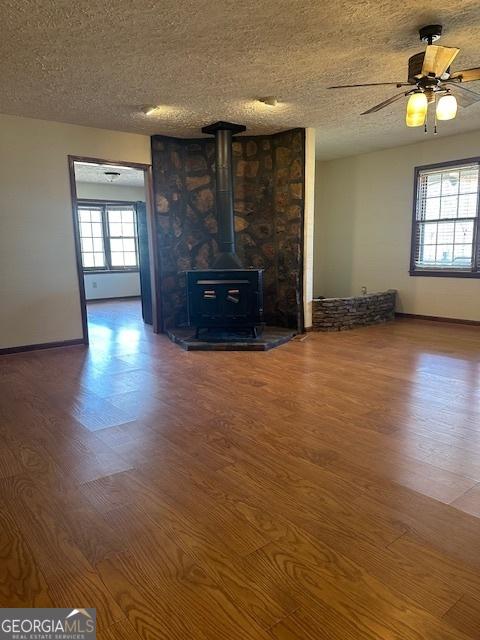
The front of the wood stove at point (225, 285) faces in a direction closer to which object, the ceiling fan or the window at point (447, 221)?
the ceiling fan

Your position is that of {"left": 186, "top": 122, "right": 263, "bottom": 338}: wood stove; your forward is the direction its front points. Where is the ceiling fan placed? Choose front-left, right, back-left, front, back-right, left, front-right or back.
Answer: front-left

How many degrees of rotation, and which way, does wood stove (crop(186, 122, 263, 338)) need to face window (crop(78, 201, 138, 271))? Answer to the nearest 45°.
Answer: approximately 135° to its right

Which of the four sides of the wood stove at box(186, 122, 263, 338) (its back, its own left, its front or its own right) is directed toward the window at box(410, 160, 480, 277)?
left

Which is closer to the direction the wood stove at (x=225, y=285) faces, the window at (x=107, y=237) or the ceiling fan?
the ceiling fan

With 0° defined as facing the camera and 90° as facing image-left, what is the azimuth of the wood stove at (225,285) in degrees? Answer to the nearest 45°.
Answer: approximately 0°
